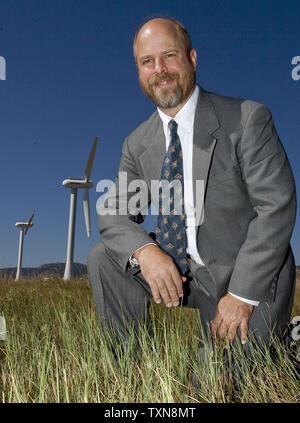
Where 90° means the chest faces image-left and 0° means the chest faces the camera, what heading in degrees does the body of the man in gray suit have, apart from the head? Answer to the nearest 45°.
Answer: approximately 45°
